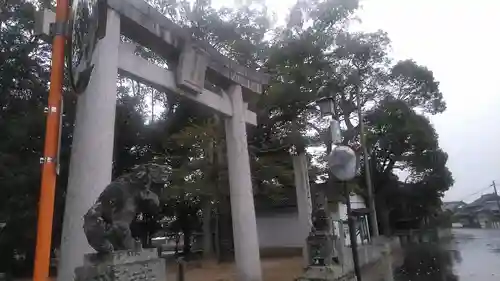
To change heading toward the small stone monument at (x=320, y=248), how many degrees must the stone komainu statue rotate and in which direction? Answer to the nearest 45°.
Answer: approximately 45° to its left

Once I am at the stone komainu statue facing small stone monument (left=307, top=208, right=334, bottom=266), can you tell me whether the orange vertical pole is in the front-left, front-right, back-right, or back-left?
back-right

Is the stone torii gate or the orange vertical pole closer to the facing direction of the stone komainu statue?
the stone torii gate

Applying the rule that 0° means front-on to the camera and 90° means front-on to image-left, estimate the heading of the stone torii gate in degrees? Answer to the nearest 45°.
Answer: approximately 315°

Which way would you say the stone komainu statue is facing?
to the viewer's right

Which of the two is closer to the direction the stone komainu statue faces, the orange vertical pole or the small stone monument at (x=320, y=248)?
the small stone monument

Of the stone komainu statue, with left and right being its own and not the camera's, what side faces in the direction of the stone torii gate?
left

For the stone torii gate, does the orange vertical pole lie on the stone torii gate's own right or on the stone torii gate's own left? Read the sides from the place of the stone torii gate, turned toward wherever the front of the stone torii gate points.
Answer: on the stone torii gate's own right
